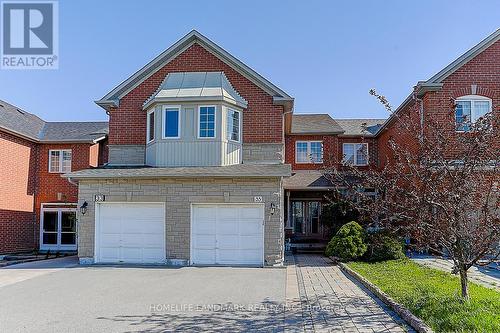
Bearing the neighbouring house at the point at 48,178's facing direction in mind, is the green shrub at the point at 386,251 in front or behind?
in front

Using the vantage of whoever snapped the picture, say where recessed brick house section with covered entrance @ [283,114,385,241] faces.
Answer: facing the viewer

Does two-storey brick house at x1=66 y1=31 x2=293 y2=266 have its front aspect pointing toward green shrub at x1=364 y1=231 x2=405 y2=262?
no

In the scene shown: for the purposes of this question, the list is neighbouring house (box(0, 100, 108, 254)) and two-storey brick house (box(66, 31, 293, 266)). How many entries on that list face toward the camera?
2

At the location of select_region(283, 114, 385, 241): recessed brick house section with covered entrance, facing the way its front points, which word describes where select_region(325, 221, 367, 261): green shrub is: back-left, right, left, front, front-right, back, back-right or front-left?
front

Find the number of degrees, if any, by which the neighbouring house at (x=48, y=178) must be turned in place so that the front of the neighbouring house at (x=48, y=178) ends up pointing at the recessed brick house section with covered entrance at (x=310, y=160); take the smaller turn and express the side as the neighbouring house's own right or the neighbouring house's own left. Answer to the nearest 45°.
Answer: approximately 90° to the neighbouring house's own left

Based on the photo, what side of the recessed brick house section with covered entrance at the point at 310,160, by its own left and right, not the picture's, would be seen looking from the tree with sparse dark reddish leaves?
front

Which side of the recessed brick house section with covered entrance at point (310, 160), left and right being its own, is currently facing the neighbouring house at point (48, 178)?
right

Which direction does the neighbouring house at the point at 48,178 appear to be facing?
toward the camera

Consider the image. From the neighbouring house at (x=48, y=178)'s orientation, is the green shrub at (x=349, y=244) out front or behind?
out front

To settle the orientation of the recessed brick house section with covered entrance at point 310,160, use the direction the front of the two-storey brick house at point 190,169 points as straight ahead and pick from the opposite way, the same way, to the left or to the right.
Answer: the same way

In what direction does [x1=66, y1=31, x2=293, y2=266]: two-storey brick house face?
toward the camera

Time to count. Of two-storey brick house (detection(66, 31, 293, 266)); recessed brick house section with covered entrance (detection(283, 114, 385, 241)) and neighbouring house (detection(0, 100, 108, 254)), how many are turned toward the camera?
3

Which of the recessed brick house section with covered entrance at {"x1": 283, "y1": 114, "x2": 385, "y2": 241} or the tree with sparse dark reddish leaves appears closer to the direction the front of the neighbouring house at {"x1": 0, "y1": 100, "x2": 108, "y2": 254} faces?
the tree with sparse dark reddish leaves

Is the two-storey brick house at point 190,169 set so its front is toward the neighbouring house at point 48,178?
no

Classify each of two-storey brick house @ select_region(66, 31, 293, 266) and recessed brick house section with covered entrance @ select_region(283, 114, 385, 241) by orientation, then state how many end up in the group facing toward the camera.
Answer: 2
